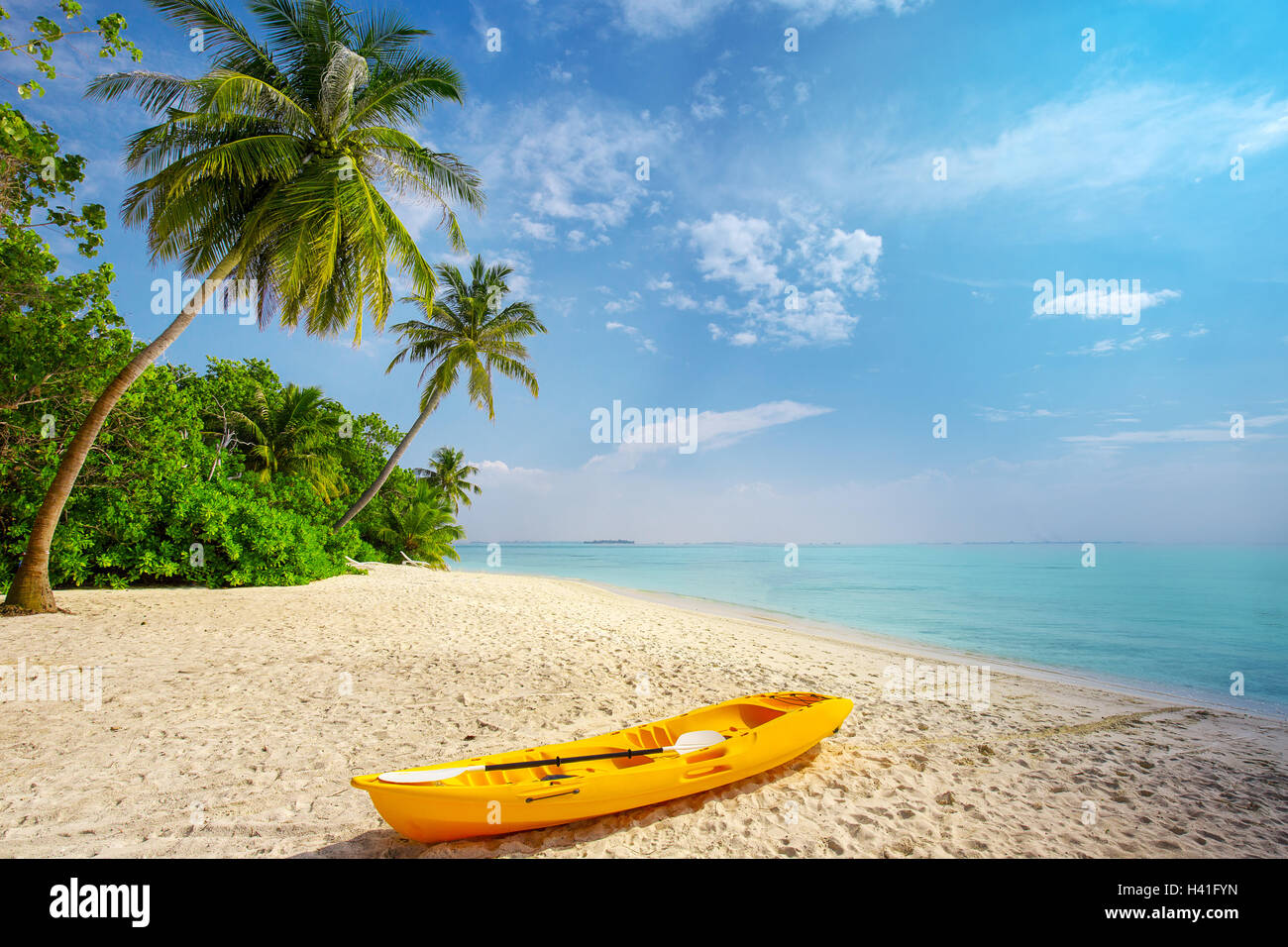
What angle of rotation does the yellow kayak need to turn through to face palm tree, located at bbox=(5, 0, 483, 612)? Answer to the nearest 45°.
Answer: approximately 90° to its right

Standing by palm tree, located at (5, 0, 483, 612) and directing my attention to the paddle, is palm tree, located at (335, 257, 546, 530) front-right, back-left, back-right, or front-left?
back-left

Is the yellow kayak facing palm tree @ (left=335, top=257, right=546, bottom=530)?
no

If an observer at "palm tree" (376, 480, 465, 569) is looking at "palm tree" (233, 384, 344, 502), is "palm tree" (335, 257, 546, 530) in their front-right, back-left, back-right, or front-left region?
front-left

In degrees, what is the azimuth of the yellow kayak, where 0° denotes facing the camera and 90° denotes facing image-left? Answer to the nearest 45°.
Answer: approximately 45°

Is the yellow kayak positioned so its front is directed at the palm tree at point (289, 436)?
no
